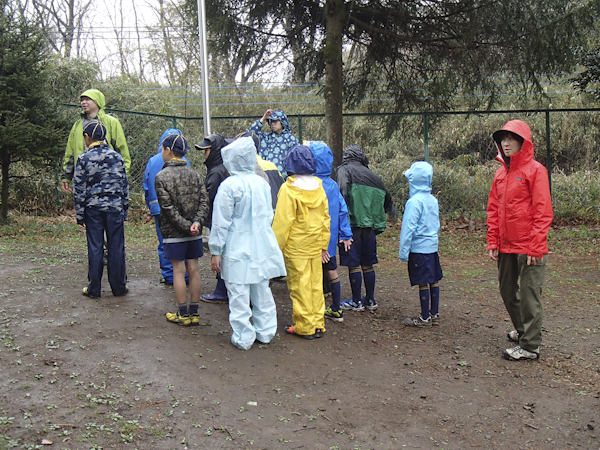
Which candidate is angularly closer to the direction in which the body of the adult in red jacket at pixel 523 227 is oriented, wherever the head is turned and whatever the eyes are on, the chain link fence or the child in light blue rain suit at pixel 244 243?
the child in light blue rain suit

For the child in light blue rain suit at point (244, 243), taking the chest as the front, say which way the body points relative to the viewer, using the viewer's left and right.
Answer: facing away from the viewer and to the left of the viewer

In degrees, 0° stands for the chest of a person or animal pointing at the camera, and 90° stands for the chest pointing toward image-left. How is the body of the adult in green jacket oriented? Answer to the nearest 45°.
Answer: approximately 45°

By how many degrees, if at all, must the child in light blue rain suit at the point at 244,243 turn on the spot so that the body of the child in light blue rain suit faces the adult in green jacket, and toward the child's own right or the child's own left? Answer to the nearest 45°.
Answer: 0° — they already face them

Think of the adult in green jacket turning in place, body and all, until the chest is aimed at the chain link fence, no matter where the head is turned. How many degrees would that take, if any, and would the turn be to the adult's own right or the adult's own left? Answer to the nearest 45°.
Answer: approximately 180°

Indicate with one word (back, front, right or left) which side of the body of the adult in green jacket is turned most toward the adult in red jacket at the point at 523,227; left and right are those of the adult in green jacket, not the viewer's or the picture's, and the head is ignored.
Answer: left

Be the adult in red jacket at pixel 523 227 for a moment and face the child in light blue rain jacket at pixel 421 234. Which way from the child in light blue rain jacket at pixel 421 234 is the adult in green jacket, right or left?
left

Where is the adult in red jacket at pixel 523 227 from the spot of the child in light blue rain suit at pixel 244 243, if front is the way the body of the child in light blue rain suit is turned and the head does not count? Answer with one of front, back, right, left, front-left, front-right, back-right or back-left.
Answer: back-right

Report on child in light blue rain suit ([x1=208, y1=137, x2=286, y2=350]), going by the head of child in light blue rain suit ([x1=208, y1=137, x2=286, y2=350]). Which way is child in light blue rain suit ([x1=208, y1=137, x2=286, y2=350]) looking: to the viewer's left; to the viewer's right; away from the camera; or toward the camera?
away from the camera

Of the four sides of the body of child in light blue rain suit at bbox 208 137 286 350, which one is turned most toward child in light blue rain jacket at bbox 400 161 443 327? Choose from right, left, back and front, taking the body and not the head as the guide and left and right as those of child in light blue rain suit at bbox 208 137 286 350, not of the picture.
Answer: right
